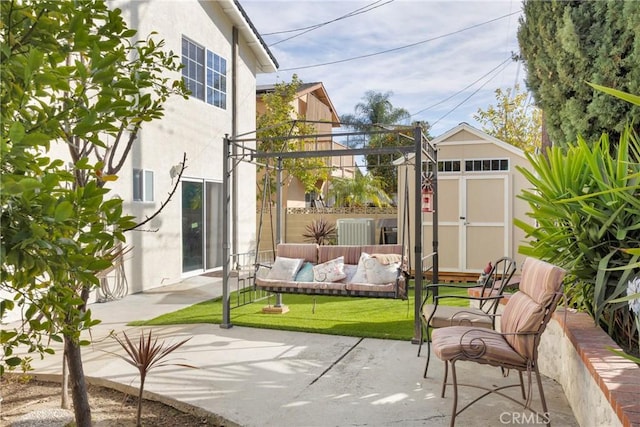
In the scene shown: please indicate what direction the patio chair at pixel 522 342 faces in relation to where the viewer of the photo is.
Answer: facing to the left of the viewer

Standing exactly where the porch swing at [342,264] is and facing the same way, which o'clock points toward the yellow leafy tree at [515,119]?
The yellow leafy tree is roughly at 7 o'clock from the porch swing.

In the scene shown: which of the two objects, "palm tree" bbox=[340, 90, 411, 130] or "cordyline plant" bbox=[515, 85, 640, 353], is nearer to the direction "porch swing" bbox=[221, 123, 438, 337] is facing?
the cordyline plant

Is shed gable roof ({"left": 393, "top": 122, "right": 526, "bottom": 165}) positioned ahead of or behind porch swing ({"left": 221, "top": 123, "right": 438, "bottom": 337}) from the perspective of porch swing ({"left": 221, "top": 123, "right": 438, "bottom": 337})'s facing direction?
behind

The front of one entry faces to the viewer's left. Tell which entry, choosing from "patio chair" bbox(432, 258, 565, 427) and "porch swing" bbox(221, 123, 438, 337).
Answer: the patio chair

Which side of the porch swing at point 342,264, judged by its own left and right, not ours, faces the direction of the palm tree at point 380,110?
back

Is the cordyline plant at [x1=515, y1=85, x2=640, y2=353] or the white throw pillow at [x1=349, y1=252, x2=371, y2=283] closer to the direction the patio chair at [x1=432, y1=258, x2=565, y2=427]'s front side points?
the white throw pillow

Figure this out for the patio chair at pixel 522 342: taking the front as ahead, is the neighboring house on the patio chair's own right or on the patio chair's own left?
on the patio chair's own right

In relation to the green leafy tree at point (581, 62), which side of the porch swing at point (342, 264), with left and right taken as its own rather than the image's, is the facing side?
left

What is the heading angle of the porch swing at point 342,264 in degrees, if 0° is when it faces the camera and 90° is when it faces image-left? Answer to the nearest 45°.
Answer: approximately 0°

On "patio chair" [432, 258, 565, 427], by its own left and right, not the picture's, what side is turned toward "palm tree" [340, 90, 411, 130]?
right

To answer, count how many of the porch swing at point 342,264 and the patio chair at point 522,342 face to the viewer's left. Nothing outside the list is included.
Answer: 1

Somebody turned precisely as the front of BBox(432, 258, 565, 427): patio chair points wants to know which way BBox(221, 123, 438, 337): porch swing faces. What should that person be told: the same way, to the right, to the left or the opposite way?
to the left

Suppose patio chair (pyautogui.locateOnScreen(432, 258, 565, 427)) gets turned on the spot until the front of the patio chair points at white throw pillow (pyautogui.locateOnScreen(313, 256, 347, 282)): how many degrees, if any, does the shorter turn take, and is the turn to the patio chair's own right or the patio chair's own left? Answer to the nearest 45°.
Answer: approximately 45° to the patio chair's own right
